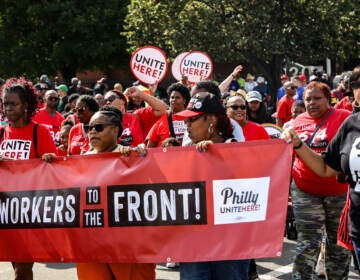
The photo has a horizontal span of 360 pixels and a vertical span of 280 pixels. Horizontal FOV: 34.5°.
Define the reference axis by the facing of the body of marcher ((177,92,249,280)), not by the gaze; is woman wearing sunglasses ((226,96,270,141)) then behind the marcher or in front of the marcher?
behind

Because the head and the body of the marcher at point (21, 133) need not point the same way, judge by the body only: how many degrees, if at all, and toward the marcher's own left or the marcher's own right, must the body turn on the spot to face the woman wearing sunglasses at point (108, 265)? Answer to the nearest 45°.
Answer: approximately 90° to the marcher's own left

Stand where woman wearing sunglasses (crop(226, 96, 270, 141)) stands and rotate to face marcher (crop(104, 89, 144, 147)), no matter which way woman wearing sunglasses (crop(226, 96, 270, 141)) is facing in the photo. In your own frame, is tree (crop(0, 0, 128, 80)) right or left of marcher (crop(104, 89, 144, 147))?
right

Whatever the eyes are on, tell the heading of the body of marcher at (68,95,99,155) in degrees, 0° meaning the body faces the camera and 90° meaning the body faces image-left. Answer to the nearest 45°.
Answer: approximately 45°

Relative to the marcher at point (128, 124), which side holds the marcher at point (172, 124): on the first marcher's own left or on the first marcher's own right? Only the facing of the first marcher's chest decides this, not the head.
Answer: on the first marcher's own left

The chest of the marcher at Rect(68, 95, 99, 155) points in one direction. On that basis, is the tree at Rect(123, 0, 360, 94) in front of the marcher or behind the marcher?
behind

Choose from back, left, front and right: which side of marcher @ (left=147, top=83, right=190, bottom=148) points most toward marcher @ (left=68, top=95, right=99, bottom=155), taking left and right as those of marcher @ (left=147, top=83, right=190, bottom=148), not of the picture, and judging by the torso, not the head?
right

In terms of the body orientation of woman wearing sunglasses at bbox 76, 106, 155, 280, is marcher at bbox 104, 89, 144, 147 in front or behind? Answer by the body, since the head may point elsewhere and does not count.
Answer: behind

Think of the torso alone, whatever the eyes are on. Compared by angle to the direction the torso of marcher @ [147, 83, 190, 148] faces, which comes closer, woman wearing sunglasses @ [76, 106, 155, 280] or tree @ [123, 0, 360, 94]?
the woman wearing sunglasses

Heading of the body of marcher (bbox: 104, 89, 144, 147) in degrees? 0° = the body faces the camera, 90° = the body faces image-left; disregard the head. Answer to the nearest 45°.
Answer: approximately 45°
